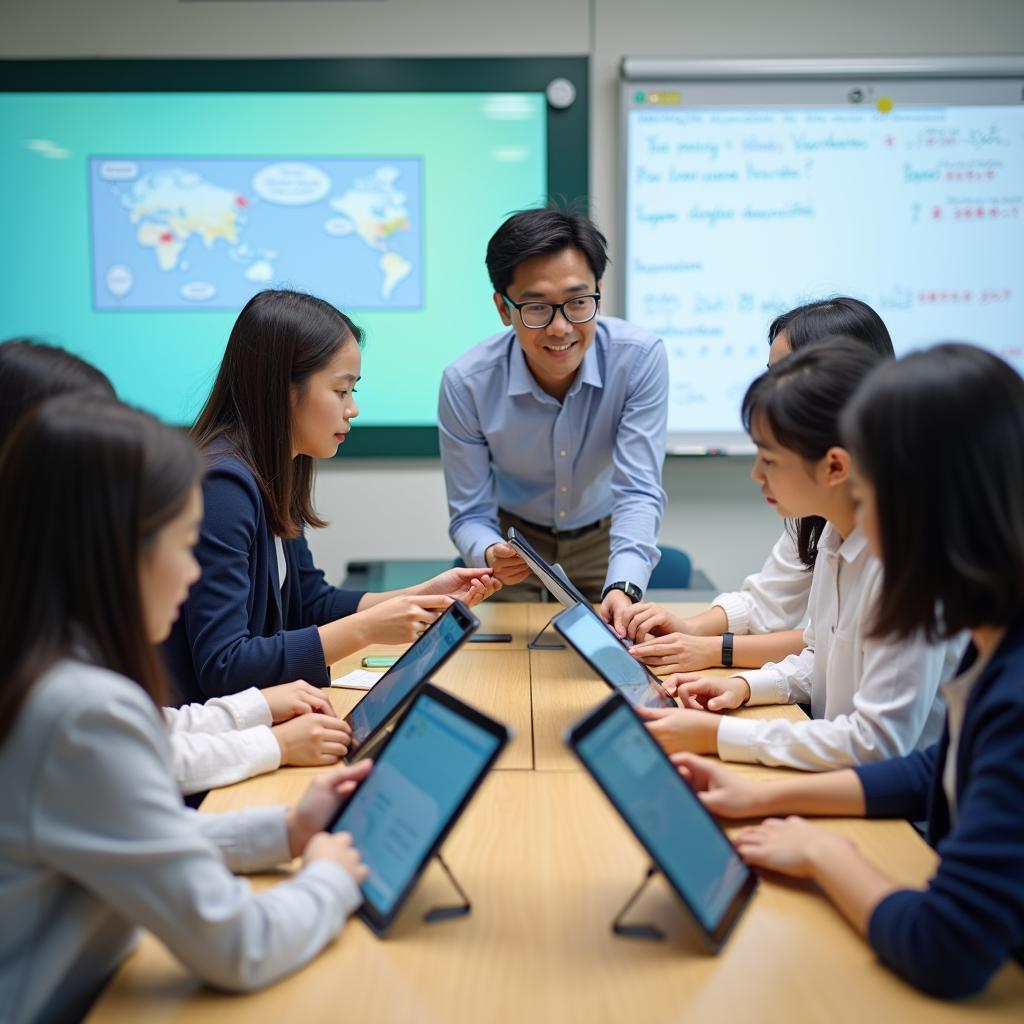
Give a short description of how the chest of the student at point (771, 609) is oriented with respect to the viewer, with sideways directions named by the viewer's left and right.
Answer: facing to the left of the viewer

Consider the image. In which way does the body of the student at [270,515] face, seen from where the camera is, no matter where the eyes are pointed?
to the viewer's right

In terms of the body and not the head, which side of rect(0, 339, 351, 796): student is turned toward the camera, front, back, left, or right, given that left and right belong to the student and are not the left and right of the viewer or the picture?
right

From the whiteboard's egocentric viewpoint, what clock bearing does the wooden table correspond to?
The wooden table is roughly at 12 o'clock from the whiteboard.

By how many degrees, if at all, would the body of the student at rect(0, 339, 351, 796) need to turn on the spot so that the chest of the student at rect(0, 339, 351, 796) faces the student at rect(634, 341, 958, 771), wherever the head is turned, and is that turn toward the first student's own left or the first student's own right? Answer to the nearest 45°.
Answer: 0° — they already face them

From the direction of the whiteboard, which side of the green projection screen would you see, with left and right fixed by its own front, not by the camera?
left
